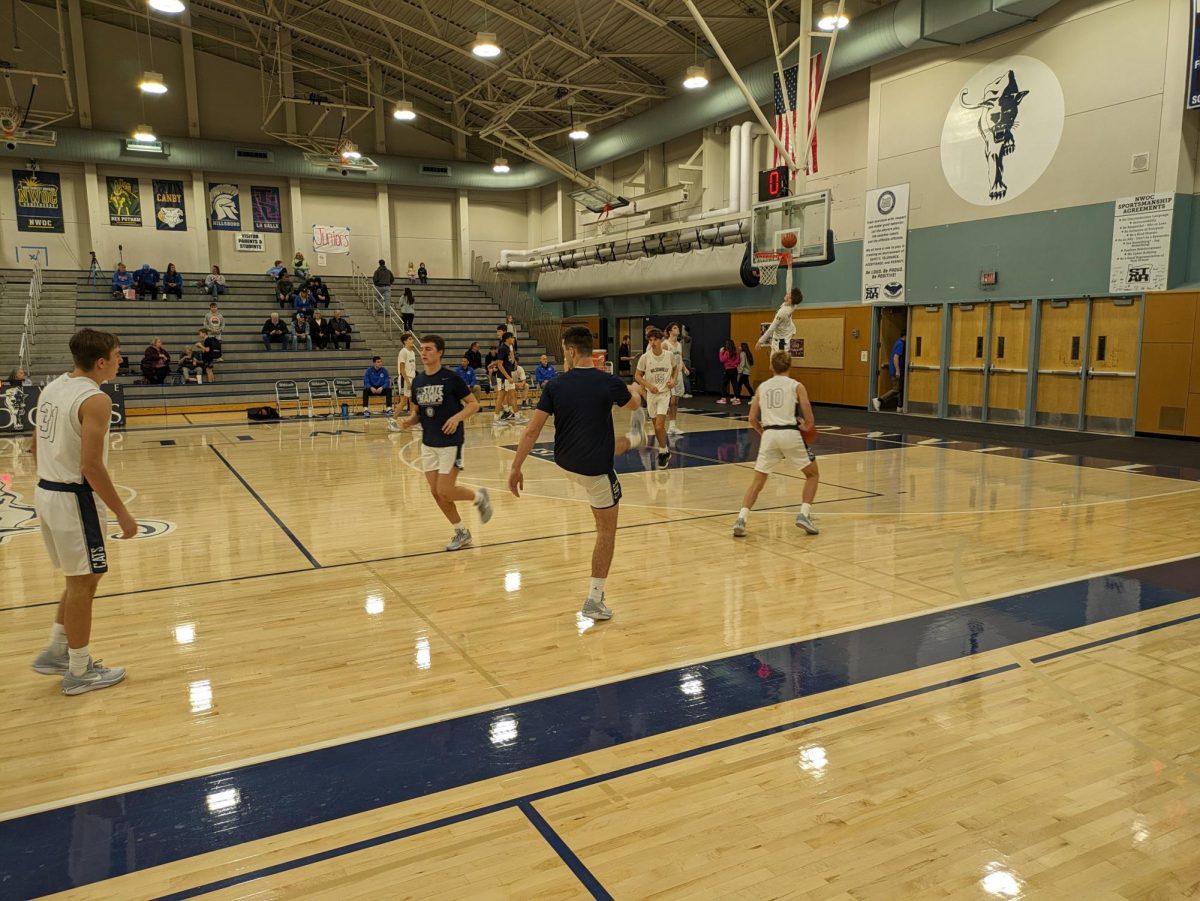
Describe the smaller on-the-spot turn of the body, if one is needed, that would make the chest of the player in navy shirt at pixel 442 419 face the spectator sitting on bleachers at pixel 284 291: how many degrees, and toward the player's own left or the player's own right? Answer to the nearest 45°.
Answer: approximately 135° to the player's own right

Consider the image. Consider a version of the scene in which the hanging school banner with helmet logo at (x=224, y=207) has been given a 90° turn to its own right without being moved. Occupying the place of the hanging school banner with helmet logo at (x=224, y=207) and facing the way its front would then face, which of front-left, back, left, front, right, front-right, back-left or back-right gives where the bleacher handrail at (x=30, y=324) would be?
front-left

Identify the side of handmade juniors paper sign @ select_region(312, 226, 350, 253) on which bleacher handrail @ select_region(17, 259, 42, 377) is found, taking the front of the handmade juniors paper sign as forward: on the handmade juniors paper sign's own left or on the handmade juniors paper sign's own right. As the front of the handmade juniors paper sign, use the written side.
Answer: on the handmade juniors paper sign's own right

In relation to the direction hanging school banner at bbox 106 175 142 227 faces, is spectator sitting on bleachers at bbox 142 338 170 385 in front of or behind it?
in front

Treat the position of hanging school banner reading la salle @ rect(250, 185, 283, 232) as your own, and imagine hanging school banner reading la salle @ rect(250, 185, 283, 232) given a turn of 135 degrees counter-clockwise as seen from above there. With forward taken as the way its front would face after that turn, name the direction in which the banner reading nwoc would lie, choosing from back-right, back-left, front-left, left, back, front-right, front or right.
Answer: back-left

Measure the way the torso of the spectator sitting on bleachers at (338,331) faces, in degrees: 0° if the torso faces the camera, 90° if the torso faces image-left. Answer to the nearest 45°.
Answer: approximately 0°

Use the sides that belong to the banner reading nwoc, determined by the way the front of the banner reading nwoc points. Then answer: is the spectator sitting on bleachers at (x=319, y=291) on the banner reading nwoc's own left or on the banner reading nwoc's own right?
on the banner reading nwoc's own left

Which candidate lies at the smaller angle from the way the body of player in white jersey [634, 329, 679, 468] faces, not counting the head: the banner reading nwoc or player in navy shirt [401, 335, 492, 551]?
the player in navy shirt

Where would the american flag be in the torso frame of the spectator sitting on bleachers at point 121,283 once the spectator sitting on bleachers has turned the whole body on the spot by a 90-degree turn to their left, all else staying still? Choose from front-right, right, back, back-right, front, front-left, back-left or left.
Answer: front-right

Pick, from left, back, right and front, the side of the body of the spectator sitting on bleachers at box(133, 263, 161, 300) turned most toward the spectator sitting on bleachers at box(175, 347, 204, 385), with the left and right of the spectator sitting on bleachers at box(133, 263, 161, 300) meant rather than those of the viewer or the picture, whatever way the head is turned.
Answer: front

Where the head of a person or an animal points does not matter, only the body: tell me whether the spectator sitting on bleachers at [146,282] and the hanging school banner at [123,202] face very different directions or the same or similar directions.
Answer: same or similar directions

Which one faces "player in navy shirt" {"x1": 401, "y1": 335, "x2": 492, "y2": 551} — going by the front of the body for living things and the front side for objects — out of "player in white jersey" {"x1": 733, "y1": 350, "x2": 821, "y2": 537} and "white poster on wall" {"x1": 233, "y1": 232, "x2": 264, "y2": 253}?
the white poster on wall

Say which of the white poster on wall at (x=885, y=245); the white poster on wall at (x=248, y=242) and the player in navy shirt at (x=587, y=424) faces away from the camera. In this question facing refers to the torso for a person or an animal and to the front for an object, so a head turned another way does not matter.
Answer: the player in navy shirt

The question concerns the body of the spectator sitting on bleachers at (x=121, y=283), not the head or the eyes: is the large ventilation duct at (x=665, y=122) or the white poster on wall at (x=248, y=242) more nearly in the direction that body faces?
the large ventilation duct

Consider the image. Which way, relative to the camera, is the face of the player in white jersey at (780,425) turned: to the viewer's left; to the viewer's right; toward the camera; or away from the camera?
away from the camera

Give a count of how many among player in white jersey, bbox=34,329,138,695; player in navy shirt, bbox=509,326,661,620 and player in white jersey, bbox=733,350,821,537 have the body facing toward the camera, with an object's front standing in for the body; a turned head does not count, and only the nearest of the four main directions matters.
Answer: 0

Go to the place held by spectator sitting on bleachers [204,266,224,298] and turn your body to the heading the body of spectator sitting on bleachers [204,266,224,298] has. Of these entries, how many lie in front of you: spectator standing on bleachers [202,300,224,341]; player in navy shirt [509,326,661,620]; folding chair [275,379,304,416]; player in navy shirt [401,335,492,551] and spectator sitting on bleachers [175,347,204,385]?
5

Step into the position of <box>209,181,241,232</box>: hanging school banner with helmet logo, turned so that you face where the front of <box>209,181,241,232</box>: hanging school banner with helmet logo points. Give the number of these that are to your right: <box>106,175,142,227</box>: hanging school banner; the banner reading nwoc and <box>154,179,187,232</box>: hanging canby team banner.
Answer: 3

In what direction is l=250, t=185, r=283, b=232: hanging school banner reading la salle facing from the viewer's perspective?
toward the camera

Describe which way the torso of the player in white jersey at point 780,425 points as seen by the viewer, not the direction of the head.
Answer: away from the camera

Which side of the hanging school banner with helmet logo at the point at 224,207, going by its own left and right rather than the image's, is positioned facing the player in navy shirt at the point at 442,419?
front

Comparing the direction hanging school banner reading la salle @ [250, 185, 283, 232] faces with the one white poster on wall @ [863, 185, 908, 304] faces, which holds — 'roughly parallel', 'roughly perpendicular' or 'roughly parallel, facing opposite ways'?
roughly perpendicular
